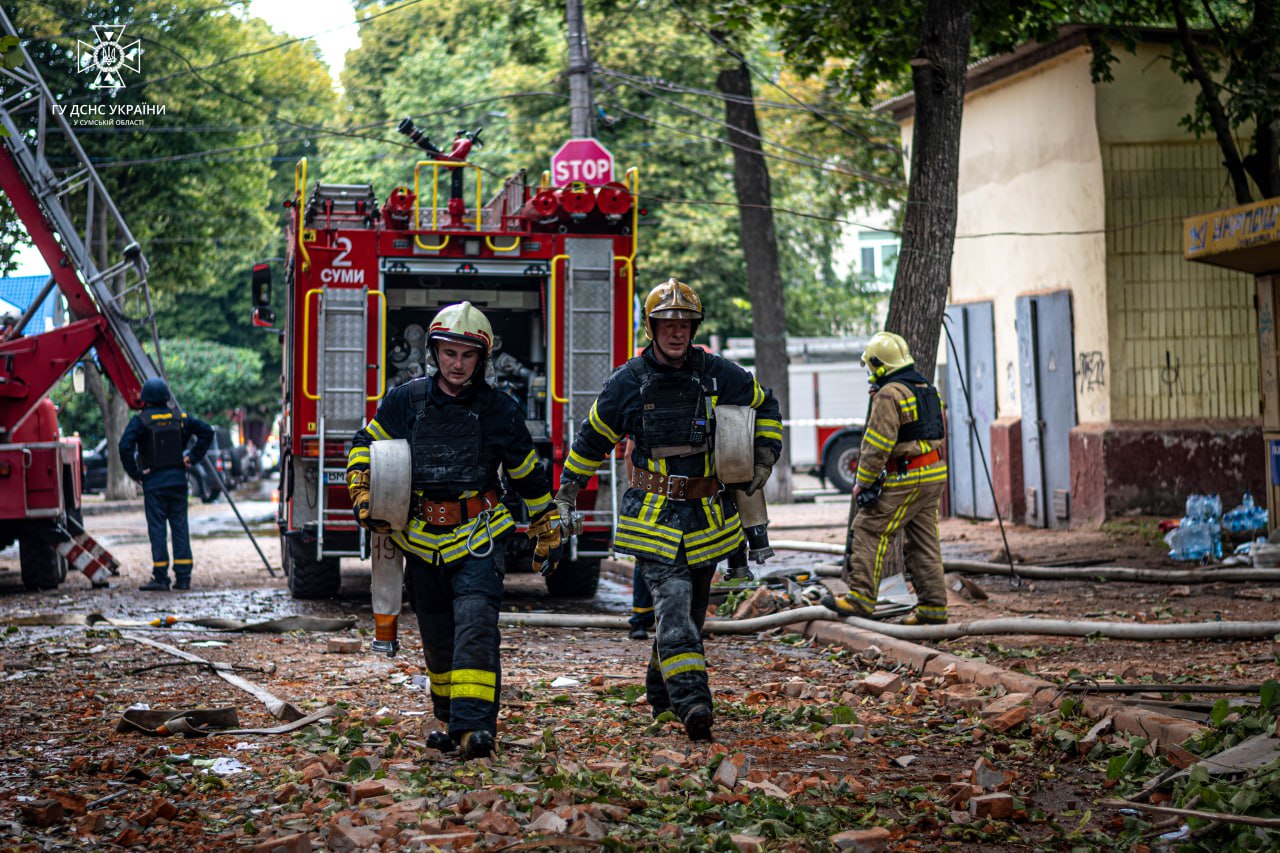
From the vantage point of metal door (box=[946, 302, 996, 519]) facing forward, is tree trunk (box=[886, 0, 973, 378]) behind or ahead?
ahead

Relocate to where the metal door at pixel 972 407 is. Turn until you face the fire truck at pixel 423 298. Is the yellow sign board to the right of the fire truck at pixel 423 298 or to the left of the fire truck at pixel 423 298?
left

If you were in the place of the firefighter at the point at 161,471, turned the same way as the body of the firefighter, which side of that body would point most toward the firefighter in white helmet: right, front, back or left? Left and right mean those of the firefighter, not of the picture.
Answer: back

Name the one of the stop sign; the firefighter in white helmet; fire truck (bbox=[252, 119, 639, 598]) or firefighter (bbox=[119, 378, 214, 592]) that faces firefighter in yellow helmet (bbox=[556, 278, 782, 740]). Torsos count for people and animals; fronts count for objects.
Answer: the stop sign

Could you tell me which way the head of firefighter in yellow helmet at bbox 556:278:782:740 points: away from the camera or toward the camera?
toward the camera

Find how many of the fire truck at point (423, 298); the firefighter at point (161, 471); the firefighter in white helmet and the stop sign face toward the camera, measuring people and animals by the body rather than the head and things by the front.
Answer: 2

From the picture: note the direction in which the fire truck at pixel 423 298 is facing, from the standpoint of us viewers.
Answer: facing away from the viewer

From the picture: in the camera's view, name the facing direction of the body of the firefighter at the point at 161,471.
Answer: away from the camera

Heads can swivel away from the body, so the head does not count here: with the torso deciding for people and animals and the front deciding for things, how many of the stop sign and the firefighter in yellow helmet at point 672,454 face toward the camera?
2

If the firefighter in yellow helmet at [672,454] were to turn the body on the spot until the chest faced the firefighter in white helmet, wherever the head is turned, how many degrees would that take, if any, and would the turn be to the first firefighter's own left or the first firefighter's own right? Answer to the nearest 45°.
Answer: approximately 45° to the first firefighter's own right

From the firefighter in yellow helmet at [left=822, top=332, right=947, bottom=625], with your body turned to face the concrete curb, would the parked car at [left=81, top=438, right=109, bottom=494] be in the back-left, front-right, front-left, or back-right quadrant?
back-right

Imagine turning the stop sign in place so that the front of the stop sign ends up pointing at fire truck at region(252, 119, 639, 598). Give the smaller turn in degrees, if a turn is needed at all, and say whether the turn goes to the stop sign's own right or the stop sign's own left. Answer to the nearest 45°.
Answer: approximately 45° to the stop sign's own right

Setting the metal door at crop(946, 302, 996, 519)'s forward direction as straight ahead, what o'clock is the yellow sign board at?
The yellow sign board is roughly at 10 o'clock from the metal door.

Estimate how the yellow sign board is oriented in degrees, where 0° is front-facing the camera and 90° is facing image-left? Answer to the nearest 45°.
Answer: approximately 45°

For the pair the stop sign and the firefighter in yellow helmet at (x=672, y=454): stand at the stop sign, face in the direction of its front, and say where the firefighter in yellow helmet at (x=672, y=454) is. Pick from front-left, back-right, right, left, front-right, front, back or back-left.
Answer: front

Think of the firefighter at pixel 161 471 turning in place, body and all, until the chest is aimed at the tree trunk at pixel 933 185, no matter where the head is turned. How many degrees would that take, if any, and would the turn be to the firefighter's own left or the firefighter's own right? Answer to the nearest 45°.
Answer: approximately 135° to the firefighter's own right

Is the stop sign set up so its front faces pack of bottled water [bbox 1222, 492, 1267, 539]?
no

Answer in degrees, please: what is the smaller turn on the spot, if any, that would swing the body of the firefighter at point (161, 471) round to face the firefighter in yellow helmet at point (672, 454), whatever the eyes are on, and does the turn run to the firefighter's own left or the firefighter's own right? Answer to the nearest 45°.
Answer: approximately 180°

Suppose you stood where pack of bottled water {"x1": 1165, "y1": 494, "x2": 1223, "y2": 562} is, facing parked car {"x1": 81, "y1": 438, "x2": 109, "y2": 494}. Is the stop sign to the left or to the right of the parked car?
left

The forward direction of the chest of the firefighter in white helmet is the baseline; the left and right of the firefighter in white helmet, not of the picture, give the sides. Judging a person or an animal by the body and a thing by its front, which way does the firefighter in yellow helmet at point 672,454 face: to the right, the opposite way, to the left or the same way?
the same way

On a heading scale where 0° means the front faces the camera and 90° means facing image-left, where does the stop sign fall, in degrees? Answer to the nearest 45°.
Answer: approximately 0°

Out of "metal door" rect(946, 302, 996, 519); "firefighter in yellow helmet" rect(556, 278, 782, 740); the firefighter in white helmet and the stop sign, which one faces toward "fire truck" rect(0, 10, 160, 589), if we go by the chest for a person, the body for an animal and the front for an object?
the metal door

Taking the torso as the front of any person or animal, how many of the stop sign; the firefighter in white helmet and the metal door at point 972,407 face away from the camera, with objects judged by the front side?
0

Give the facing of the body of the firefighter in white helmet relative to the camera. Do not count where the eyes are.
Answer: toward the camera
